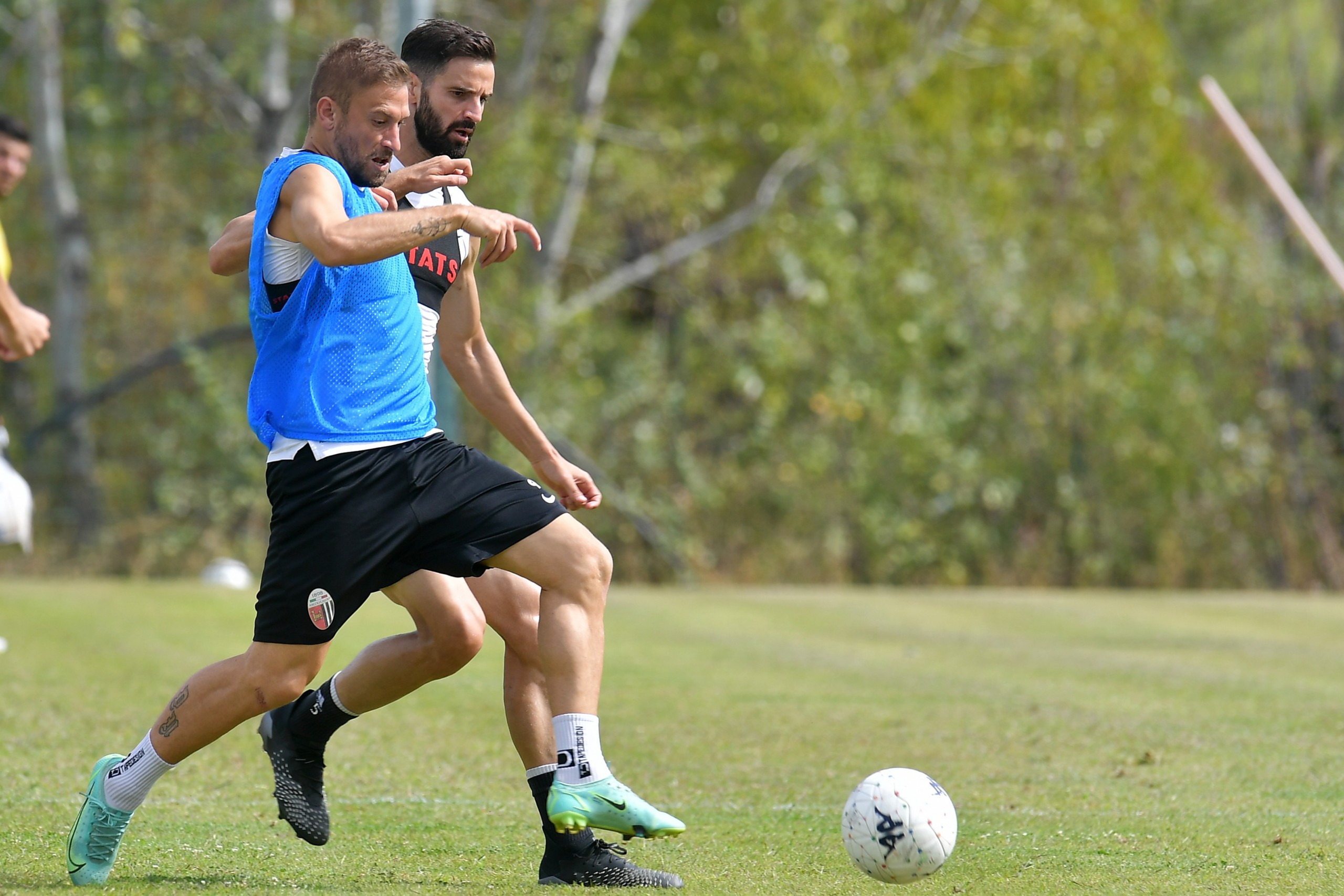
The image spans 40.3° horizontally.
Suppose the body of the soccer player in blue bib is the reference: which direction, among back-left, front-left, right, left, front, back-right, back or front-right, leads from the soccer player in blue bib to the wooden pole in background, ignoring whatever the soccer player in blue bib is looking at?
front-left

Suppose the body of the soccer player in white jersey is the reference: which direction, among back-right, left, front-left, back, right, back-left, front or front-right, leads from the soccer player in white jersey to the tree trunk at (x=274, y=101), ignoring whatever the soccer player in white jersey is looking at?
back-left

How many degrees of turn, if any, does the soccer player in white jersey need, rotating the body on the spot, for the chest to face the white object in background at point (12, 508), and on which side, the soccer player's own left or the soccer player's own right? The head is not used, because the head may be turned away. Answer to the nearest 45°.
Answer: approximately 180°

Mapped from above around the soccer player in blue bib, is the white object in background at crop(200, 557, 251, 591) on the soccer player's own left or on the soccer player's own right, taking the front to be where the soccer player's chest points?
on the soccer player's own left

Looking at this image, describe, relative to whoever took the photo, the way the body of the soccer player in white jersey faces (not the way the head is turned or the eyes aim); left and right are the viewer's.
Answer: facing the viewer and to the right of the viewer

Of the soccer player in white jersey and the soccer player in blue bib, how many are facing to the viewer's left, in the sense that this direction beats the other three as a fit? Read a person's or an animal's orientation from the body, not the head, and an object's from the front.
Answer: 0

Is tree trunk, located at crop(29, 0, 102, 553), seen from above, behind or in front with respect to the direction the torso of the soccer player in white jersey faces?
behind

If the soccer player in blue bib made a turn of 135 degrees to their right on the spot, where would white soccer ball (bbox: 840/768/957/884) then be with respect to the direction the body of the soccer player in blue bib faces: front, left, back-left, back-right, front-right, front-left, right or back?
back-left

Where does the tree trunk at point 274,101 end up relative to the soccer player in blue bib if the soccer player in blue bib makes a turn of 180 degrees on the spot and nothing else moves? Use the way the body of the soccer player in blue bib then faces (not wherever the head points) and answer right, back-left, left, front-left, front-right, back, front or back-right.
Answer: right

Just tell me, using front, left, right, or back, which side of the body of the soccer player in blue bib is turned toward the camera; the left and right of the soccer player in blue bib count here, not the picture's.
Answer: right

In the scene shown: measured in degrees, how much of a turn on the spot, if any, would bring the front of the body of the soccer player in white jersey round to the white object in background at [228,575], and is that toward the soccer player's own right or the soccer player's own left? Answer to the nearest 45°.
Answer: approximately 135° to the soccer player's own left
